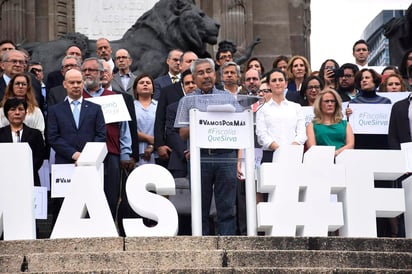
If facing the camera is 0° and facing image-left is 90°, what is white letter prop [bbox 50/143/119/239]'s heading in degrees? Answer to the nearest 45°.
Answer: approximately 0°

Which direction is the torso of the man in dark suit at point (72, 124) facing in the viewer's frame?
toward the camera

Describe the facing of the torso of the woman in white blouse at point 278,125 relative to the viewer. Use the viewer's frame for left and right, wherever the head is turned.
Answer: facing the viewer

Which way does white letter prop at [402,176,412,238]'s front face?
toward the camera

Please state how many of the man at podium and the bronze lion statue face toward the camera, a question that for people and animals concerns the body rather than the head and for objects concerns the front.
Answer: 1

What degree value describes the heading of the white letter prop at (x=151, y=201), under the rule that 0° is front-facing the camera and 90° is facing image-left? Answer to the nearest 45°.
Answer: approximately 0°

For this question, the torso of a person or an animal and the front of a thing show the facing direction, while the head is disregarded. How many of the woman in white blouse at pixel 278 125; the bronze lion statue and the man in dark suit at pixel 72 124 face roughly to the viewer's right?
1

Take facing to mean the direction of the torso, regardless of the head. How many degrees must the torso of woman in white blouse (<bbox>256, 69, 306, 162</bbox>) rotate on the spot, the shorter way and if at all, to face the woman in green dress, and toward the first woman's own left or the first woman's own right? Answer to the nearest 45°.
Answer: approximately 90° to the first woman's own left
